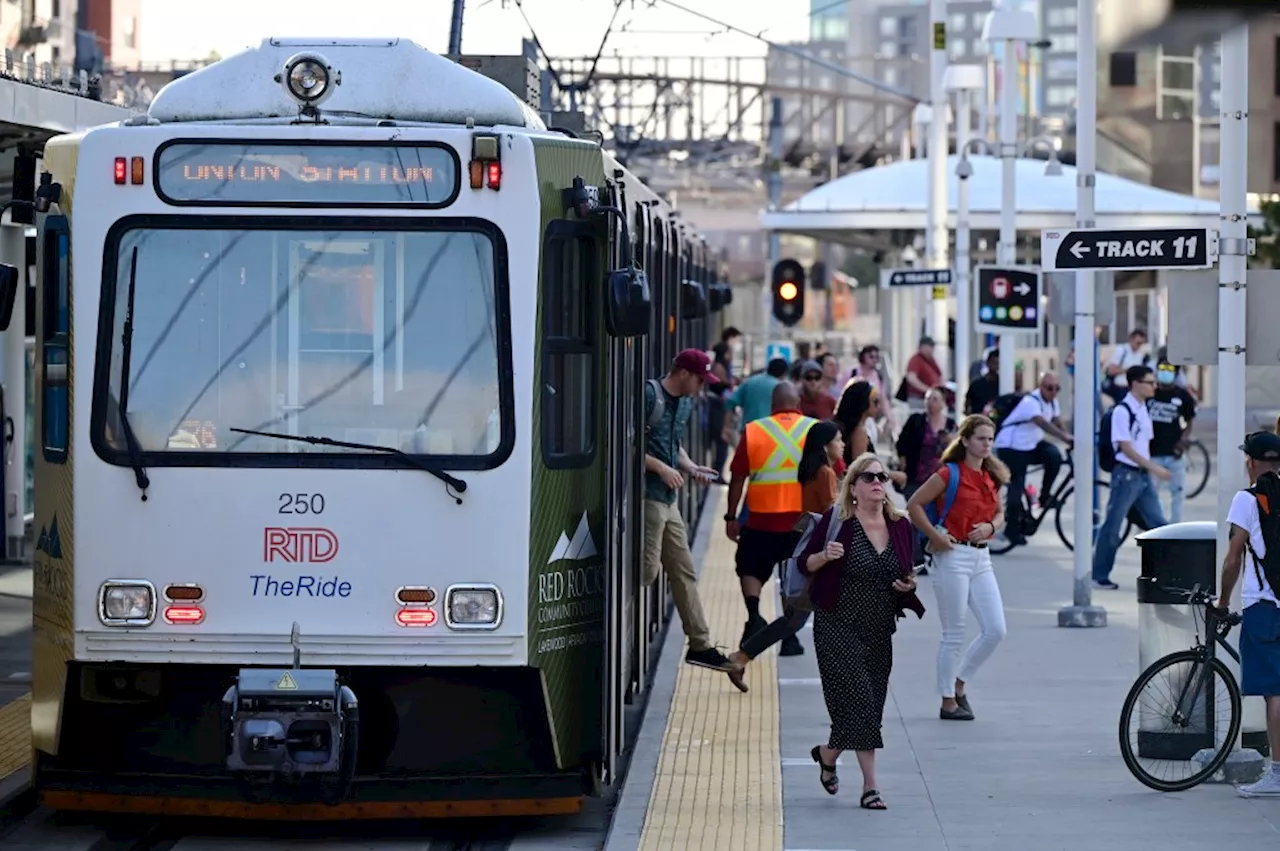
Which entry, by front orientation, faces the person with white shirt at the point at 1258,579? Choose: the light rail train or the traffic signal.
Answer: the traffic signal

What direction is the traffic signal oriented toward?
toward the camera

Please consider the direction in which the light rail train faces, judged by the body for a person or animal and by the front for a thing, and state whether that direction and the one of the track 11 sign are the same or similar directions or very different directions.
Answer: same or similar directions

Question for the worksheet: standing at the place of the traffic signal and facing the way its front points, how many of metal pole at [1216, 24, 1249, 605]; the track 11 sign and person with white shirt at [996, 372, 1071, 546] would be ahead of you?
3

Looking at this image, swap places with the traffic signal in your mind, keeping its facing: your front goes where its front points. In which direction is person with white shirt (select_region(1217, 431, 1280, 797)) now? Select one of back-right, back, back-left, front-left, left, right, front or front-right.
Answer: front

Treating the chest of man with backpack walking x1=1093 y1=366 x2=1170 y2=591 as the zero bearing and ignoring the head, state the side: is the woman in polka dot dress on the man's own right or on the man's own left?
on the man's own right

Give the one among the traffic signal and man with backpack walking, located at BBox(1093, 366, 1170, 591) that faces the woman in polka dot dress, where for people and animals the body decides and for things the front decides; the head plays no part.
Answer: the traffic signal
